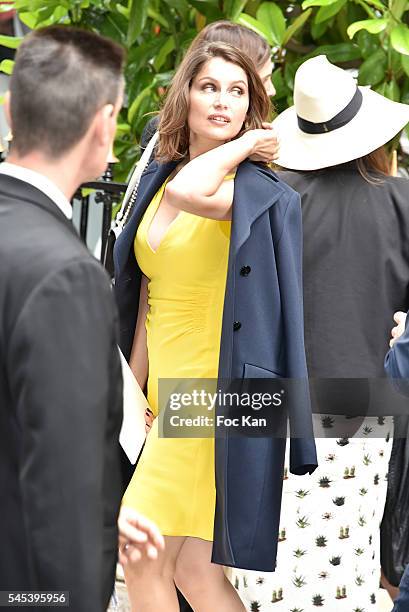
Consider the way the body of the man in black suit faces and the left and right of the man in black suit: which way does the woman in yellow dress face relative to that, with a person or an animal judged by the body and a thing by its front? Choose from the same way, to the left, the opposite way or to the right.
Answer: the opposite way

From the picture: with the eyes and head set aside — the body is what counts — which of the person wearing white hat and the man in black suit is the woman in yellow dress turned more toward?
the man in black suit

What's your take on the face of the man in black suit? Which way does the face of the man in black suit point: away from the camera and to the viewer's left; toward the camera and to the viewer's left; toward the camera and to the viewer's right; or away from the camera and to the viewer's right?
away from the camera and to the viewer's right

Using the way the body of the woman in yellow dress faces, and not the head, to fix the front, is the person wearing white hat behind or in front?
behind

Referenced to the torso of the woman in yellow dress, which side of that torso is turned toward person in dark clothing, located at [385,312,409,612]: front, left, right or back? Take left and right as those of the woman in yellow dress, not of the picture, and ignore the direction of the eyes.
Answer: left

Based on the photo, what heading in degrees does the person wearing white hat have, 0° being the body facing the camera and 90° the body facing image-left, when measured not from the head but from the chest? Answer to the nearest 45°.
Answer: approximately 180°

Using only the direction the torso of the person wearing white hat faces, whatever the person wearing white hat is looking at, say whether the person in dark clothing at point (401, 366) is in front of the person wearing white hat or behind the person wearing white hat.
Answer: behind

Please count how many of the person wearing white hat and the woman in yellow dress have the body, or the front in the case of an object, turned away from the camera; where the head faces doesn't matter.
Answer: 1

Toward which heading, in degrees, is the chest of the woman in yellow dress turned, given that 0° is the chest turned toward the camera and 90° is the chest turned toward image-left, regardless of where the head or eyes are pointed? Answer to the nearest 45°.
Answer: approximately 45°

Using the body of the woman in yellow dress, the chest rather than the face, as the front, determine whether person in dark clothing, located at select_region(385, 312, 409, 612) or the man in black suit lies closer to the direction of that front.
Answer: the man in black suit

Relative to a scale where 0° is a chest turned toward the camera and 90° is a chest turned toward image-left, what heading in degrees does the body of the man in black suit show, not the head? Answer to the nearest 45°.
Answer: approximately 225°

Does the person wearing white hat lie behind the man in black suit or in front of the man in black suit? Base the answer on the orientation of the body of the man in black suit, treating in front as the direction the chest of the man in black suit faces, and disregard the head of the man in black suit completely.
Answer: in front
